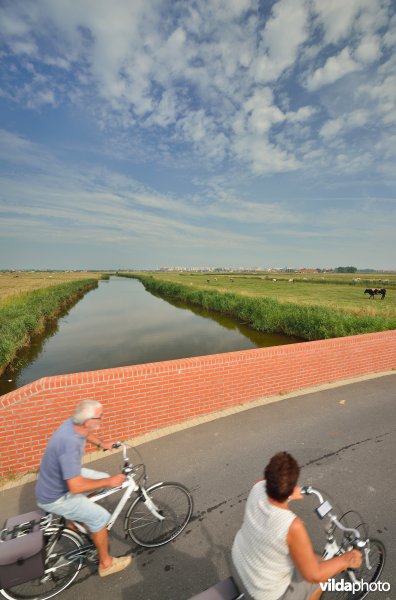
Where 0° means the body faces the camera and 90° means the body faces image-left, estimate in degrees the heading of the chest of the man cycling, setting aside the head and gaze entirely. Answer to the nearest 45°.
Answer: approximately 270°

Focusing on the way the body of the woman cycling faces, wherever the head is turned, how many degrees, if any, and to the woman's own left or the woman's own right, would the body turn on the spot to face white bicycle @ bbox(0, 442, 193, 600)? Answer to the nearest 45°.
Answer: approximately 135° to the woman's own left

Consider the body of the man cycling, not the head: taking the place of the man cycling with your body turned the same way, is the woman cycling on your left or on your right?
on your right

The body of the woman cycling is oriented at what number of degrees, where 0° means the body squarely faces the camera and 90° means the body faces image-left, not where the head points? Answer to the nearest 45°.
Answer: approximately 225°

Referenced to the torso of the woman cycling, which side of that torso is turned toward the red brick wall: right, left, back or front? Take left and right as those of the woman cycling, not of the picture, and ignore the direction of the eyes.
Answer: left

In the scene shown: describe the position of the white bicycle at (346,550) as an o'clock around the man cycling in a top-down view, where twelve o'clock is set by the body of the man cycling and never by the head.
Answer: The white bicycle is roughly at 1 o'clock from the man cycling.

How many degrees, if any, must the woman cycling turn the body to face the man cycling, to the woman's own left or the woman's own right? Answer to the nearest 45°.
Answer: approximately 135° to the woman's own left
